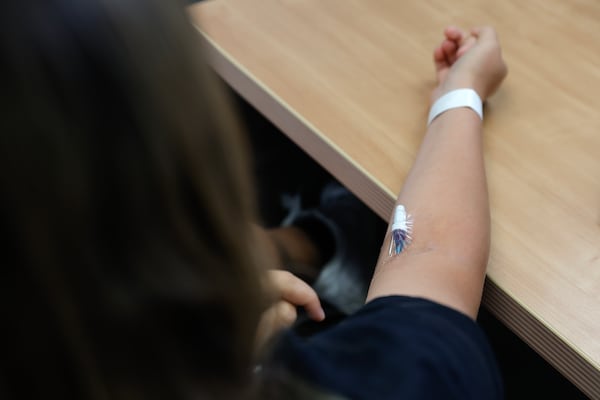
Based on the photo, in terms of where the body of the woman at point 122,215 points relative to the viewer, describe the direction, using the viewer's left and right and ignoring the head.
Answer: facing away from the viewer

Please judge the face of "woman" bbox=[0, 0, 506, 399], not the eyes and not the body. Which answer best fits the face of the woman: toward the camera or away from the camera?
away from the camera
